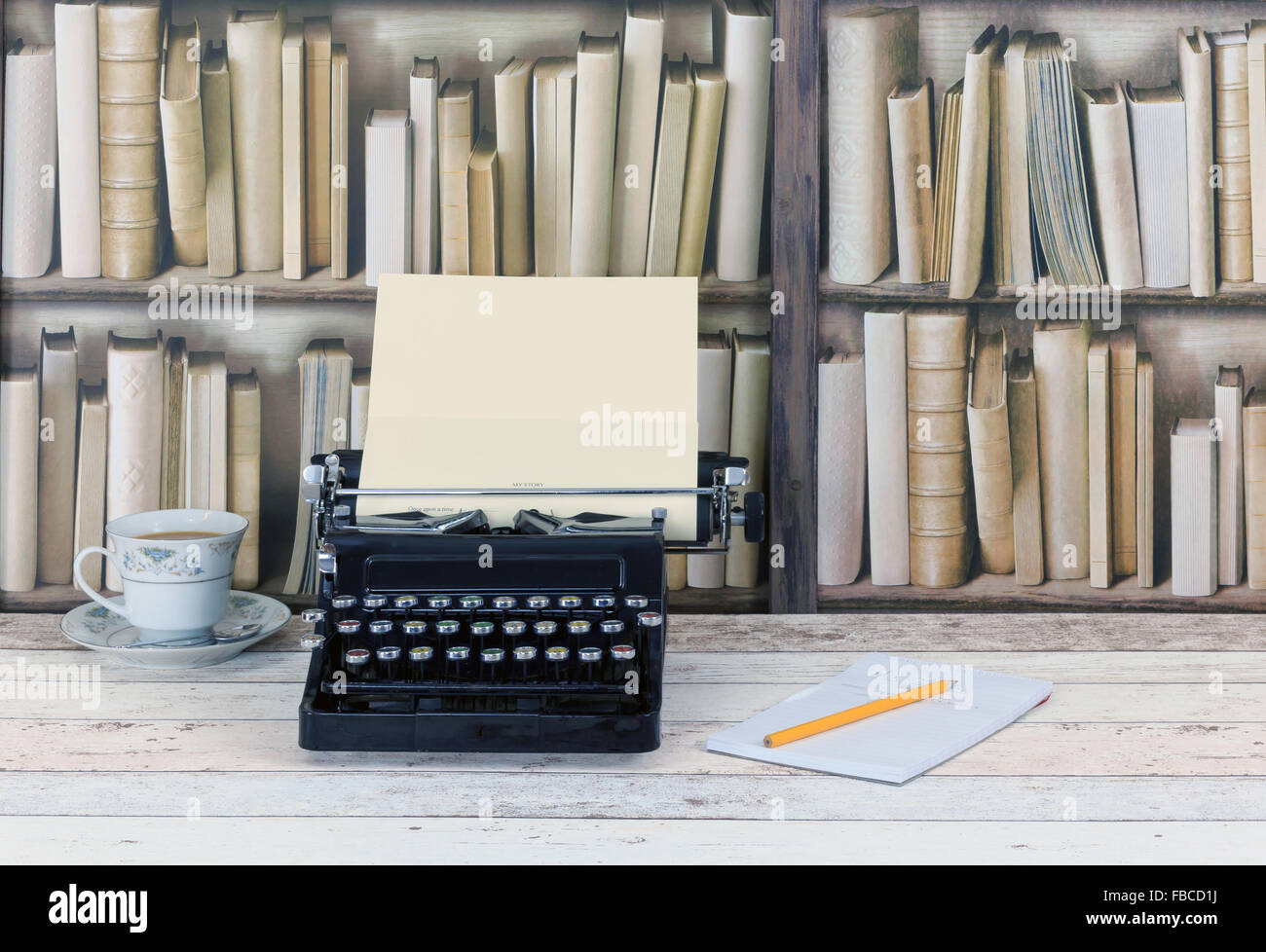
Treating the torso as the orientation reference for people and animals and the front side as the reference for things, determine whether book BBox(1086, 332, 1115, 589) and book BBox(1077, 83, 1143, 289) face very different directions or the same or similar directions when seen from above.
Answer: same or similar directions

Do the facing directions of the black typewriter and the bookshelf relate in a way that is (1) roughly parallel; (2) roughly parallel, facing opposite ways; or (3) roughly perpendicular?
roughly parallel

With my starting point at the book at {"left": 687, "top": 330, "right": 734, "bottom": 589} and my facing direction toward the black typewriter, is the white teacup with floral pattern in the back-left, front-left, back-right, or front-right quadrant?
front-right

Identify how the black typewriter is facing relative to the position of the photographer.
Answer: facing the viewer
